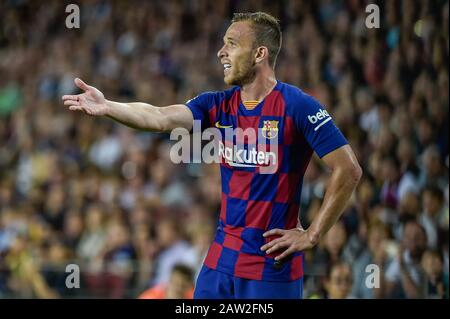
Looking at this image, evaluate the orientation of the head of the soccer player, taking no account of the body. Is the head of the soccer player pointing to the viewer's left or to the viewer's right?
to the viewer's left

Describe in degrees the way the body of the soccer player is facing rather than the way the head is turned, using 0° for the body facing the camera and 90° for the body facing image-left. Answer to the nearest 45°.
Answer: approximately 45°
